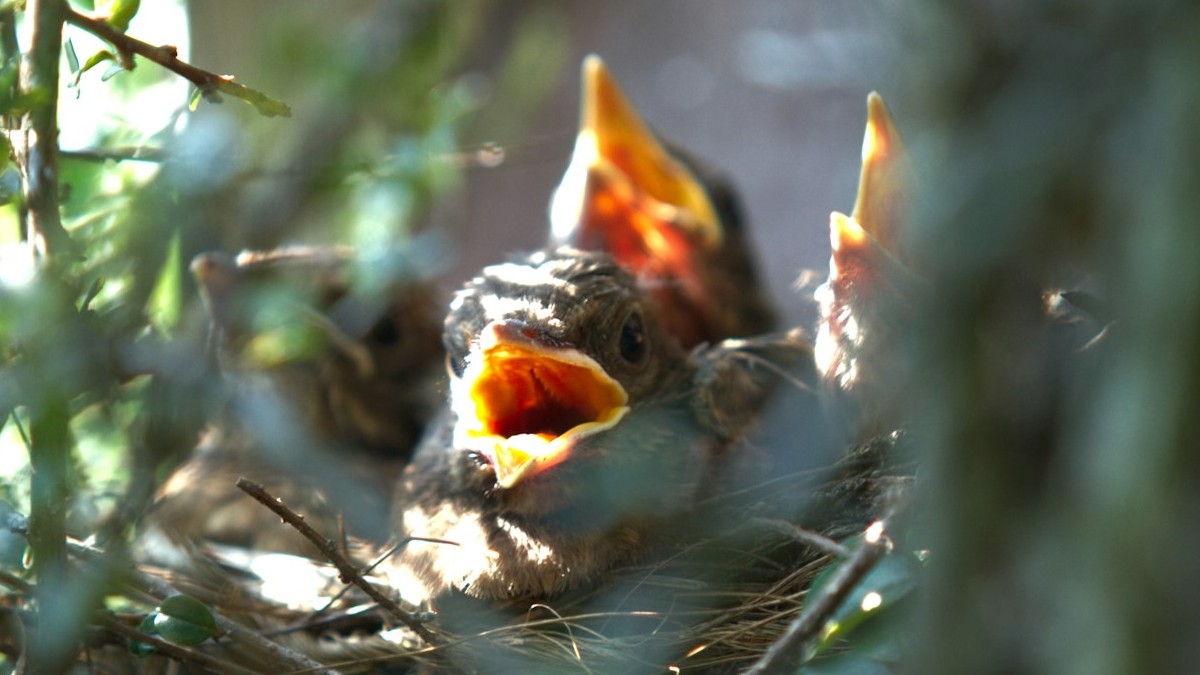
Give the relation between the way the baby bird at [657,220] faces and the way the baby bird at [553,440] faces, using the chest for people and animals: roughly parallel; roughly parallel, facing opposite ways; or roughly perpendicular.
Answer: roughly parallel

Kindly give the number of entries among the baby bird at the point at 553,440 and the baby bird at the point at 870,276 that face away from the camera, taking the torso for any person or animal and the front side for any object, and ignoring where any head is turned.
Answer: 0

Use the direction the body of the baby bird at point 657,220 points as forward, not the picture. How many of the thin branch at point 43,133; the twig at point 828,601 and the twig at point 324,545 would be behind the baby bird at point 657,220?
0

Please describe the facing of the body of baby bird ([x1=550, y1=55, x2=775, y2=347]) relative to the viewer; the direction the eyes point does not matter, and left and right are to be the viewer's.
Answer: facing the viewer and to the left of the viewer

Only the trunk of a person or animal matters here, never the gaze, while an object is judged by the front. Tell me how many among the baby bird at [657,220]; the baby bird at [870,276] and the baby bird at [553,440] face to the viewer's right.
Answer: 0

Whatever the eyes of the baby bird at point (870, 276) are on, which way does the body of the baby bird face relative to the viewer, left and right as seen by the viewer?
facing to the left of the viewer

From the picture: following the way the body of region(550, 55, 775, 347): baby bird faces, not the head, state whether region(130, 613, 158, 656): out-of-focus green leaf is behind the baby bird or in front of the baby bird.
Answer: in front

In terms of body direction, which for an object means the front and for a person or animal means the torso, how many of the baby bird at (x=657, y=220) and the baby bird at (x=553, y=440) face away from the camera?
0

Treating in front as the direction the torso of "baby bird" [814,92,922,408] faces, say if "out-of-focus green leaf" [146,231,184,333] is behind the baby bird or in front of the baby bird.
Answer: in front
